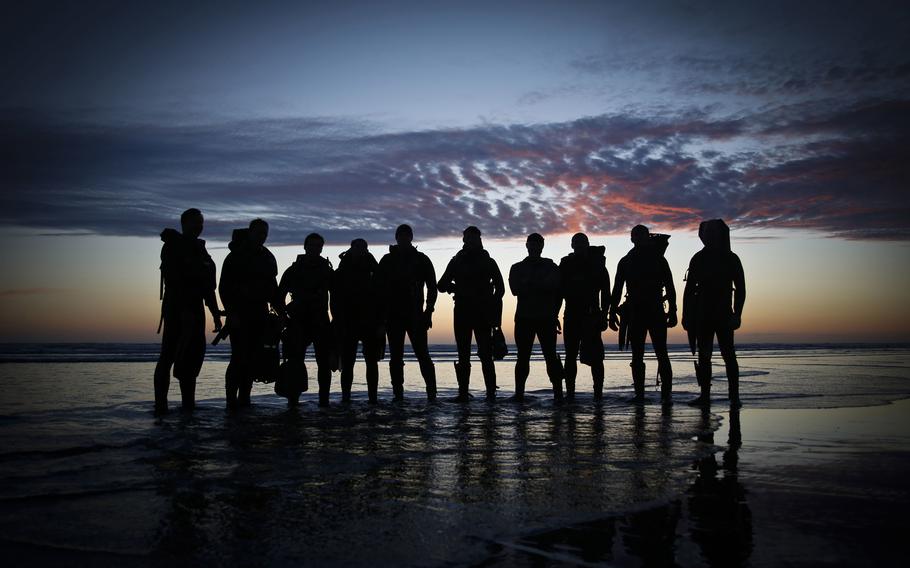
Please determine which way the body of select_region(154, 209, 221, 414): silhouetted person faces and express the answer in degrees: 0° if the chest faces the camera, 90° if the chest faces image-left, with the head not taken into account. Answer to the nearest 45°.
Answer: approximately 315°

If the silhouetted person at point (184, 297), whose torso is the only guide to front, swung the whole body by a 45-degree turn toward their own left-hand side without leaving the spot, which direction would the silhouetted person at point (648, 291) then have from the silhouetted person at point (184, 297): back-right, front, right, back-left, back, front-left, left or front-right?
front

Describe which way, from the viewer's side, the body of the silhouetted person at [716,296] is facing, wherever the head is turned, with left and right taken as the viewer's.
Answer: facing the viewer and to the left of the viewer

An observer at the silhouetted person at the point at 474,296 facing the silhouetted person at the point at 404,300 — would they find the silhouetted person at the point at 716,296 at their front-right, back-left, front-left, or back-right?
back-left

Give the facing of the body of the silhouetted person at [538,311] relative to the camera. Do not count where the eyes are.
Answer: toward the camera

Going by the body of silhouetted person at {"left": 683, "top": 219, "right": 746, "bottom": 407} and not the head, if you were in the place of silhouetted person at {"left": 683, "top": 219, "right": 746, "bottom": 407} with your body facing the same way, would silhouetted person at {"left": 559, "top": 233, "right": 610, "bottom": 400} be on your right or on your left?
on your right

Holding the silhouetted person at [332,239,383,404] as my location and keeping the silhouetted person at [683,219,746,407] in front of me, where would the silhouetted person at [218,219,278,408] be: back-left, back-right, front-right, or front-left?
back-right

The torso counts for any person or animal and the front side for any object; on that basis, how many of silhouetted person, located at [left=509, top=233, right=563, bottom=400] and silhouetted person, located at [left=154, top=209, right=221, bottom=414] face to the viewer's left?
0

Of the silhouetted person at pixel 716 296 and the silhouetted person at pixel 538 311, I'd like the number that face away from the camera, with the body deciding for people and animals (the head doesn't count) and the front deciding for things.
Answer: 0

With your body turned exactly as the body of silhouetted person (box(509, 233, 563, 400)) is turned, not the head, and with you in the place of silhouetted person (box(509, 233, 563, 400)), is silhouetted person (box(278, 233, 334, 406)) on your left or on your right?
on your right

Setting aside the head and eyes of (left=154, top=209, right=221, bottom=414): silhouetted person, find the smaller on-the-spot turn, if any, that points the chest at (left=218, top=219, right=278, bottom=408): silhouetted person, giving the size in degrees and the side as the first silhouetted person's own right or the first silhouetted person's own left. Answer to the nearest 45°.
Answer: approximately 90° to the first silhouetted person's own left

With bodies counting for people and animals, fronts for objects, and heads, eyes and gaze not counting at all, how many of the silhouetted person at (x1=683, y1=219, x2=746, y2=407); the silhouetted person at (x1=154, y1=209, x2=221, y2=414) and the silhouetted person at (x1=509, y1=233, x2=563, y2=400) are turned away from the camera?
0
